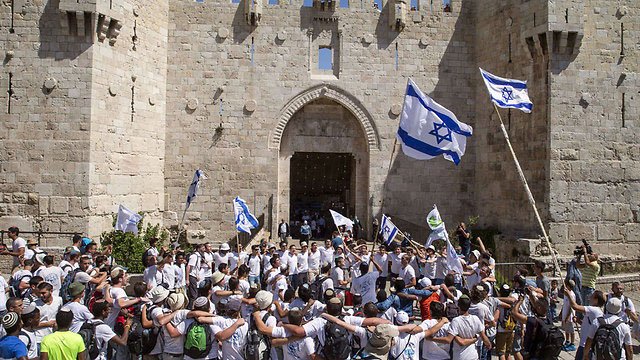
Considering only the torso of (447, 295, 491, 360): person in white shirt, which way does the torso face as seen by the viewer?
away from the camera

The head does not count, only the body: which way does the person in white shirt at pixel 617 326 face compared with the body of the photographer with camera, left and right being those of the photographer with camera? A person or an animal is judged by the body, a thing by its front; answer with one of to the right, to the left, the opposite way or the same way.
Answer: to the right

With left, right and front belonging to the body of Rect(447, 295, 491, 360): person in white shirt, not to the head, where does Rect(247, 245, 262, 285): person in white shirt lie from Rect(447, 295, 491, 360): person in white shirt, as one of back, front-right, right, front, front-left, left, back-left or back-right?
front-left

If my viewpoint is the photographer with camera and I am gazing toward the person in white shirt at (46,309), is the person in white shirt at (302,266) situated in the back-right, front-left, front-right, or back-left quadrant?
front-right

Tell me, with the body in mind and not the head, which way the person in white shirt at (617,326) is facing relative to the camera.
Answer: away from the camera

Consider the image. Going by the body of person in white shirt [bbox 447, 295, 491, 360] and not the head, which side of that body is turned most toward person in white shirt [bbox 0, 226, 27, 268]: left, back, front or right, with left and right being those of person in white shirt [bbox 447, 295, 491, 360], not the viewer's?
left

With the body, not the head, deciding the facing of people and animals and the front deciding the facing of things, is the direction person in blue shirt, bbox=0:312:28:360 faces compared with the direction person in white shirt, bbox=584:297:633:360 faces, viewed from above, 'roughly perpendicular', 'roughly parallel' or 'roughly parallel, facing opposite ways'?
roughly parallel

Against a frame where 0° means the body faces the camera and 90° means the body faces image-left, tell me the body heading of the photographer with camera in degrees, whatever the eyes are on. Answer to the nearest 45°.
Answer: approximately 90°

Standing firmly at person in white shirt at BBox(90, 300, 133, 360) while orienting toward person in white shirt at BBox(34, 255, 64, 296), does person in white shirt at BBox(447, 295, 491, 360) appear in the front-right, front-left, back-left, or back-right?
back-right

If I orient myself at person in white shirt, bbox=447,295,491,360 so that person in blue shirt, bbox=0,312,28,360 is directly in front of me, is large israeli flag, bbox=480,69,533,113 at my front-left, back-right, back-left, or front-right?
back-right

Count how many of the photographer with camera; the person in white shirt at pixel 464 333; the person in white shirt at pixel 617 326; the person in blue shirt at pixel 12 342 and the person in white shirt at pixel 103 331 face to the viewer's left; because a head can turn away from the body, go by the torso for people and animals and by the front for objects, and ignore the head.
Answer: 1

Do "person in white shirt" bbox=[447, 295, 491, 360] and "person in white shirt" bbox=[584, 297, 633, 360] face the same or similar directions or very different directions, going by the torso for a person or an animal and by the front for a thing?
same or similar directions

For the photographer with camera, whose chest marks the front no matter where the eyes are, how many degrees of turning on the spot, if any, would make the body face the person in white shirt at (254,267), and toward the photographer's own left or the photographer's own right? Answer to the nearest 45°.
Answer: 0° — they already face them
